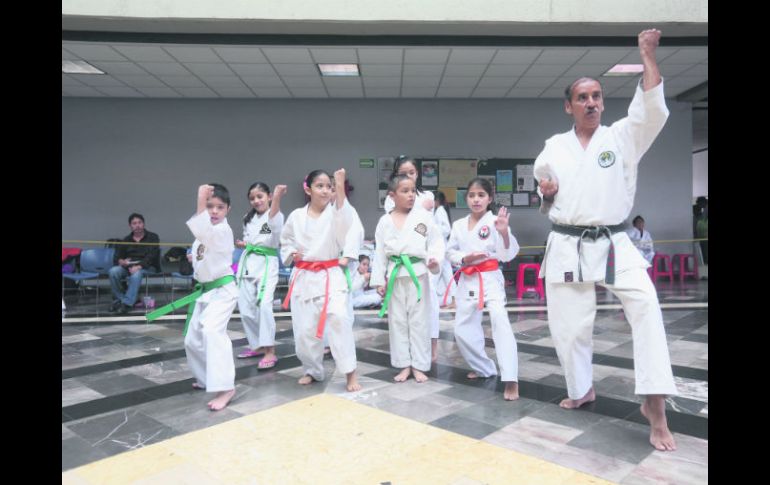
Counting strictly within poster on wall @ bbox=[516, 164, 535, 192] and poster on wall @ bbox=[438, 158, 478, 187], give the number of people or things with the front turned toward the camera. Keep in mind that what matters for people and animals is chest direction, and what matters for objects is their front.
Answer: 2

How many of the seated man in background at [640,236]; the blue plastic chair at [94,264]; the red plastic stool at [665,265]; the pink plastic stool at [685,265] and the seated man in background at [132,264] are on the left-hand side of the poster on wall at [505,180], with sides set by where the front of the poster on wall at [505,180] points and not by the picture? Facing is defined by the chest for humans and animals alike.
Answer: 3

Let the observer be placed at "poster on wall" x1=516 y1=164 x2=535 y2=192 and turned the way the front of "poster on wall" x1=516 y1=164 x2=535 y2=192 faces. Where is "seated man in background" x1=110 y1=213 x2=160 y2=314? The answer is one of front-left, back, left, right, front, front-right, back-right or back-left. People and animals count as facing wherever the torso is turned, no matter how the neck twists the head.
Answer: front-right

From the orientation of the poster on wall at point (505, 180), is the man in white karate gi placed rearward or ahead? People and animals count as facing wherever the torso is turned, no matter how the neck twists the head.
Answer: ahead

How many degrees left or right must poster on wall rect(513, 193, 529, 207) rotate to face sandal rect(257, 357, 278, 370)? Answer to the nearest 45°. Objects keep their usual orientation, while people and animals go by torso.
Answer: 0° — it already faces it

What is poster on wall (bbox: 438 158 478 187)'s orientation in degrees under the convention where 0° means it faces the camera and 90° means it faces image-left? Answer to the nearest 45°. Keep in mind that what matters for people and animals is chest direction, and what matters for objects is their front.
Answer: approximately 0°

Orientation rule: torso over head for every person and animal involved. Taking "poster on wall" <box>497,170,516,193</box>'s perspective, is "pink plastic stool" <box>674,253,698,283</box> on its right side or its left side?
on its left

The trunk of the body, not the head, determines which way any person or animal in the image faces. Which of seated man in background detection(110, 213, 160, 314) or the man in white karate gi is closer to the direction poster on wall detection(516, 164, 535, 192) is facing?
the man in white karate gi

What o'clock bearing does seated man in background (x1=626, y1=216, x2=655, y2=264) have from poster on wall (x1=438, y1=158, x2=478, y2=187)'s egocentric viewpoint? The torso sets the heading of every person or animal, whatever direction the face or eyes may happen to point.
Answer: The seated man in background is roughly at 9 o'clock from the poster on wall.

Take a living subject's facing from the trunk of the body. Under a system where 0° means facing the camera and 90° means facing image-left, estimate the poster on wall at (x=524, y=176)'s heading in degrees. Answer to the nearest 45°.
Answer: approximately 0°

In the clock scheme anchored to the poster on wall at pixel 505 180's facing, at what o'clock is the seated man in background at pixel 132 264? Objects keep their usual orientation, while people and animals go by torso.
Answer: The seated man in background is roughly at 2 o'clock from the poster on wall.

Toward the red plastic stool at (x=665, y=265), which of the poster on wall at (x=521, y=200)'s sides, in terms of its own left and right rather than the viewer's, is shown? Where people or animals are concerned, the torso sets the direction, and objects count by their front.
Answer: left

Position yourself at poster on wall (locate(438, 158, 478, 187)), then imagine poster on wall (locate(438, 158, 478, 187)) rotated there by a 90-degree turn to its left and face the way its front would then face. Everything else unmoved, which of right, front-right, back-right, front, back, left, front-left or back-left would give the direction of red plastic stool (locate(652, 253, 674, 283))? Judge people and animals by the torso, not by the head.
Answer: front
